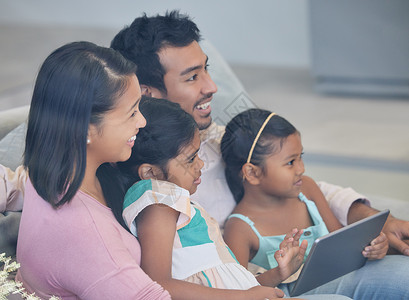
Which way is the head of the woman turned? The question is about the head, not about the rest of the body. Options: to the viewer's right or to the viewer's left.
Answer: to the viewer's right

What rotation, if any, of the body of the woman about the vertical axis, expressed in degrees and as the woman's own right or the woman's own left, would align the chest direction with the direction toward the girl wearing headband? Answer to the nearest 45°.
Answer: approximately 45° to the woman's own left

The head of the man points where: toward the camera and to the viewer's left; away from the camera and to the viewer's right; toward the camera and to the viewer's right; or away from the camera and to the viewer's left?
toward the camera and to the viewer's right

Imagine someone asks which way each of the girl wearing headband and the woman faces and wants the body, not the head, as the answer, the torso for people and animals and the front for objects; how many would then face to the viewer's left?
0

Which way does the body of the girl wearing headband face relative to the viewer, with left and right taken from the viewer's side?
facing the viewer and to the right of the viewer

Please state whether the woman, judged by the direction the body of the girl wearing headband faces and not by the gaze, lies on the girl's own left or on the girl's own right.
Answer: on the girl's own right

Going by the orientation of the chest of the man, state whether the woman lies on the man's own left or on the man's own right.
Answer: on the man's own right

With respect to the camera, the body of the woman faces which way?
to the viewer's right

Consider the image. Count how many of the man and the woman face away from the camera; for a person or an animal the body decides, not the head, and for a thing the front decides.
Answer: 0
